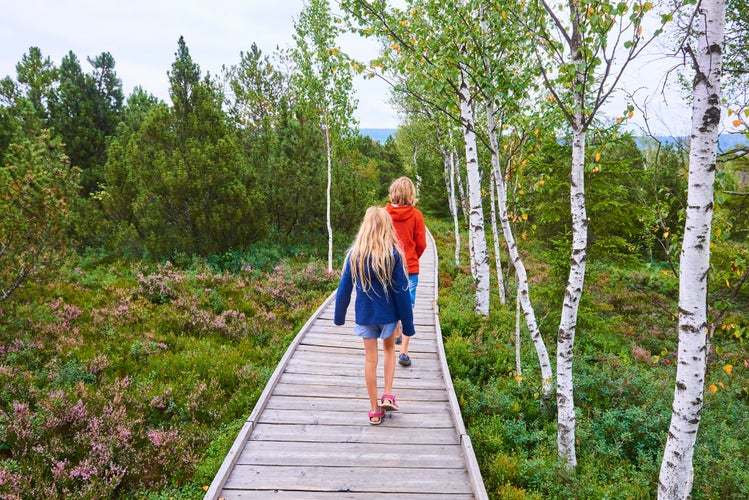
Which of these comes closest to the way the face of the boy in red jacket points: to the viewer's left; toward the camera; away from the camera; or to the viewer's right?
away from the camera

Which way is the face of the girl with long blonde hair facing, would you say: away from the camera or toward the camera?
away from the camera

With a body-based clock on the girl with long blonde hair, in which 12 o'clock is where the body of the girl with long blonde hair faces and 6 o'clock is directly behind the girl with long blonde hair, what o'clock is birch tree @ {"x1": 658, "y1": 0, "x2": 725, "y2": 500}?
The birch tree is roughly at 4 o'clock from the girl with long blonde hair.

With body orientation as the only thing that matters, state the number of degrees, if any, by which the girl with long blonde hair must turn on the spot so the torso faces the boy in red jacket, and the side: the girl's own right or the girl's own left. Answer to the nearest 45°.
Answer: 0° — they already face them

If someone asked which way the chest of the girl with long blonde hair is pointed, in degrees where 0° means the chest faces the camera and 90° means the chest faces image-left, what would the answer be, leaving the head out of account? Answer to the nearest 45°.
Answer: approximately 180°

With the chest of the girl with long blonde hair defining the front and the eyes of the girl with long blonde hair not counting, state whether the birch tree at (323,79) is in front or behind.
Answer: in front

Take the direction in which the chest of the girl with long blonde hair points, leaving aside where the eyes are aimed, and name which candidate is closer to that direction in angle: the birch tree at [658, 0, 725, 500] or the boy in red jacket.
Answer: the boy in red jacket
